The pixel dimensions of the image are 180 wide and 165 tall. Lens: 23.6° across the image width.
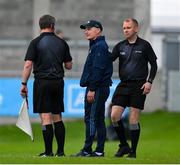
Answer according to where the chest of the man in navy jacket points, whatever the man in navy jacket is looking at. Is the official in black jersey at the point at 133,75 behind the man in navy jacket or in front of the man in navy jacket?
behind

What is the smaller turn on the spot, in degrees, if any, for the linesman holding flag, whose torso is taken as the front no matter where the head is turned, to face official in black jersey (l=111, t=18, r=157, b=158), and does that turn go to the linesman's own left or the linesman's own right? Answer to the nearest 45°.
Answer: approximately 90° to the linesman's own right

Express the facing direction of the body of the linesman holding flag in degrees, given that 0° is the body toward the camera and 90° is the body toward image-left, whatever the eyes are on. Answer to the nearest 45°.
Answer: approximately 180°
